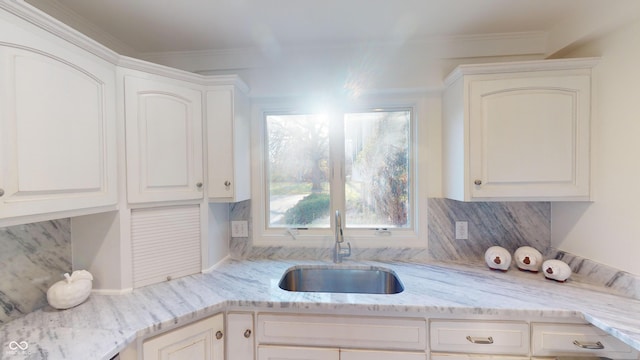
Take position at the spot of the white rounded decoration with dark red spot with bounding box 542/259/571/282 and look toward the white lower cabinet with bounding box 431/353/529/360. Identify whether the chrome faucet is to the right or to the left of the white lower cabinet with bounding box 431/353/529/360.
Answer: right

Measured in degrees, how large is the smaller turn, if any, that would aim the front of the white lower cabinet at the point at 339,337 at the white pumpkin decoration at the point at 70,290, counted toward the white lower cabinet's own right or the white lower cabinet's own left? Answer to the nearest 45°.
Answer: approximately 90° to the white lower cabinet's own right

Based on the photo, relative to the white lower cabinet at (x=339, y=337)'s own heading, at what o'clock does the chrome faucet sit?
The chrome faucet is roughly at 6 o'clock from the white lower cabinet.

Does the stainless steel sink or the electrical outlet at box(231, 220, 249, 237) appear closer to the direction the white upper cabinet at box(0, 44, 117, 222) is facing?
the stainless steel sink

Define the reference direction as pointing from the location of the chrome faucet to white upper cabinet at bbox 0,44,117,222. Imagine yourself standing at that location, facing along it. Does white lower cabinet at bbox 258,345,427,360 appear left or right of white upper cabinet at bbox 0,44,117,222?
left

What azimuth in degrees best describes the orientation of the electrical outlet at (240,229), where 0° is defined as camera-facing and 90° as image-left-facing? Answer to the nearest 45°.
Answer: approximately 0°

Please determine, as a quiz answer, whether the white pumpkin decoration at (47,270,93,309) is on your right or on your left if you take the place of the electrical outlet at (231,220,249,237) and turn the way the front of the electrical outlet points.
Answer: on your right

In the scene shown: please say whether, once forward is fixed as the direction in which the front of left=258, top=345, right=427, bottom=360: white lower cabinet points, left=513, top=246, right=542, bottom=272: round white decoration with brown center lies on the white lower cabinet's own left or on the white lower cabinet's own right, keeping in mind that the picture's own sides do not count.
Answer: on the white lower cabinet's own left

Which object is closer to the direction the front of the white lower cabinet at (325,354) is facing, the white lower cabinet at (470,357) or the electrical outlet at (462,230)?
the white lower cabinet

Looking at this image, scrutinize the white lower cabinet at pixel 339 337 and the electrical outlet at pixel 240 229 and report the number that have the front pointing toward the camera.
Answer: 2
